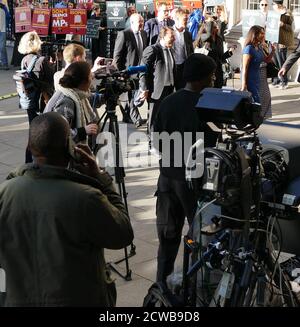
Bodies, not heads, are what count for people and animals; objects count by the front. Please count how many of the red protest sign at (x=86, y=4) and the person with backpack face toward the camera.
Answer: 1

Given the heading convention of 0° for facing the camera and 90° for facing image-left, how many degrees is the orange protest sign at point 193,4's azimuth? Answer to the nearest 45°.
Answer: approximately 0°

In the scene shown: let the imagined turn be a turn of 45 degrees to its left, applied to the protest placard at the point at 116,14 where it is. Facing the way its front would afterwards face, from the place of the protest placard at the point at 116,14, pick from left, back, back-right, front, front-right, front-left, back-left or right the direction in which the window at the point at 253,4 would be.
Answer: front-left

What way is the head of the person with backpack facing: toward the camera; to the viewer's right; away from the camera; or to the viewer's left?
away from the camera

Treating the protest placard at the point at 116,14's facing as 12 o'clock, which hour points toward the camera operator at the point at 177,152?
The camera operator is roughly at 12 o'clock from the protest placard.

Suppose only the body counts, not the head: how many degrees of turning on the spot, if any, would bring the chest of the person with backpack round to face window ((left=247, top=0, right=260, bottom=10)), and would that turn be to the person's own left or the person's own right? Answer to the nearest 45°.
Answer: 0° — they already face it

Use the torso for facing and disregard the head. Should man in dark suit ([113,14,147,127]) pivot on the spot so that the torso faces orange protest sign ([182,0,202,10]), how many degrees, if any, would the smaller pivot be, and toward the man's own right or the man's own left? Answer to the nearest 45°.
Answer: approximately 135° to the man's own left

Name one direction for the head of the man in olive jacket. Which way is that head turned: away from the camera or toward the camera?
away from the camera

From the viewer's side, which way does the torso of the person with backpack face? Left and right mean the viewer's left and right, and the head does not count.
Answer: facing away from the viewer and to the right of the viewer
